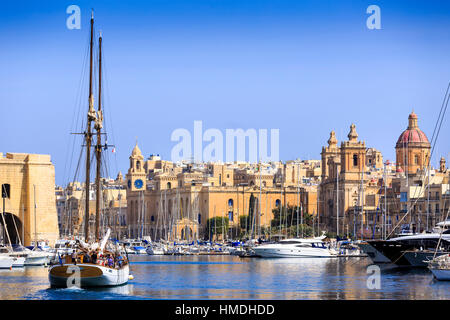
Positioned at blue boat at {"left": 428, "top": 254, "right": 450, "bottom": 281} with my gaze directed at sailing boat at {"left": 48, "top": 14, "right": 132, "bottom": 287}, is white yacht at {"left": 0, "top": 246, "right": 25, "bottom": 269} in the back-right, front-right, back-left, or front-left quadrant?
front-right

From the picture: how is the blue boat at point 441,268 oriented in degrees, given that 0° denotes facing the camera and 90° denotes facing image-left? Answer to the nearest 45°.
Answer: approximately 90°

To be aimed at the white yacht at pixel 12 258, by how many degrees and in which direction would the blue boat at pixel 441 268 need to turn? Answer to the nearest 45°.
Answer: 0° — it already faces it

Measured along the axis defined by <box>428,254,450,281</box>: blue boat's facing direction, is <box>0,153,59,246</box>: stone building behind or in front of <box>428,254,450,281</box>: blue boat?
in front

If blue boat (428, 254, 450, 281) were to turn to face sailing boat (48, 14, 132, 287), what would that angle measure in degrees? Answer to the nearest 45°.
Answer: approximately 45° to its left

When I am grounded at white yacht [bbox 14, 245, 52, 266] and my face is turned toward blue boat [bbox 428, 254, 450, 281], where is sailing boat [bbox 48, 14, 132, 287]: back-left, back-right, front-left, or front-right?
front-right
